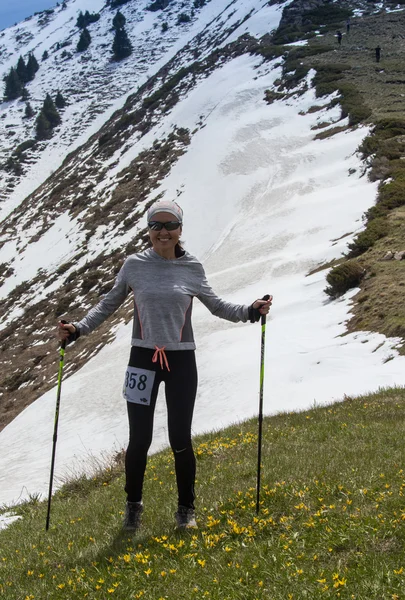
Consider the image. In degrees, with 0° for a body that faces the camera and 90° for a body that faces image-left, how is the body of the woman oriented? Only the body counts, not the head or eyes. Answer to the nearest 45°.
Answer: approximately 0°

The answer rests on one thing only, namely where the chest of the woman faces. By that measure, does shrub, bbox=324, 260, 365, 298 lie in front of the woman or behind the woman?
behind
